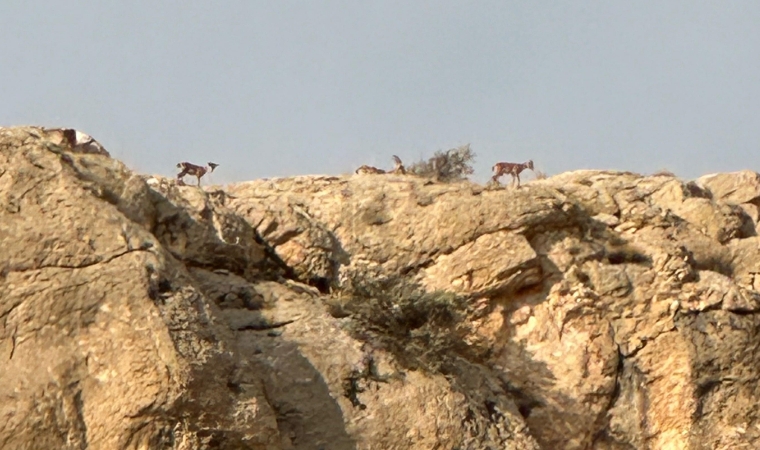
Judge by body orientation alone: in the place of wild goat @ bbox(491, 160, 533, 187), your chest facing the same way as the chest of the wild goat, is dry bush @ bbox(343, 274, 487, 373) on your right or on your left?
on your right

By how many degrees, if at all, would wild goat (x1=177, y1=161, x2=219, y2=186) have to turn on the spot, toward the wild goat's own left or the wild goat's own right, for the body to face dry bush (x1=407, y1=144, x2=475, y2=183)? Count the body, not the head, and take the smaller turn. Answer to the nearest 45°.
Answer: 0° — it already faces it

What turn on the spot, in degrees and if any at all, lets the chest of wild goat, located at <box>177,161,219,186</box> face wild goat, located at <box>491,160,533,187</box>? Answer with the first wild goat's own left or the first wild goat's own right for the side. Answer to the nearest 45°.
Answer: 0° — it already faces it

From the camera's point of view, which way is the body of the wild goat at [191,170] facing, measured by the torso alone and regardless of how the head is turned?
to the viewer's right

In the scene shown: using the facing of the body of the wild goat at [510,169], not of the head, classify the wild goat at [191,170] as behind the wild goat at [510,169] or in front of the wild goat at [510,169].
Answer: behind

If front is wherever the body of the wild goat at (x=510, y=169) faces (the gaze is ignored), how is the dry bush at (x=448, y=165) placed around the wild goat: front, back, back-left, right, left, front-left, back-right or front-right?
back-right

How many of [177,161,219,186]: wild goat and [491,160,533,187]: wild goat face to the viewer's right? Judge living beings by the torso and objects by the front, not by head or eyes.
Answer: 2

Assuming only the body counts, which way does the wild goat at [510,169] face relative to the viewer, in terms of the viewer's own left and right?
facing to the right of the viewer
